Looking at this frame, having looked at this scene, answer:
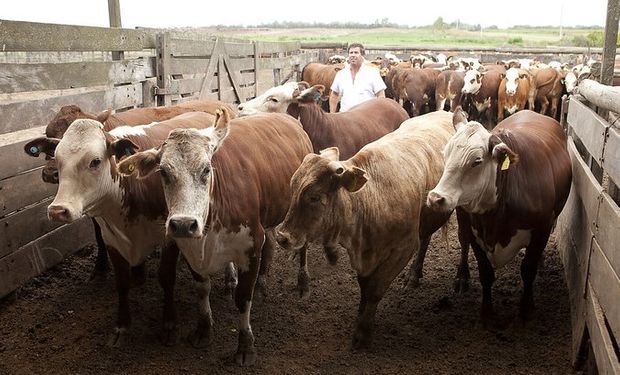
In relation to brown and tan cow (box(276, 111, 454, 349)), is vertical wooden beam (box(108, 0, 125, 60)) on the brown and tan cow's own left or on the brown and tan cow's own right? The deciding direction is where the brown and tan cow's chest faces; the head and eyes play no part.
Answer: on the brown and tan cow's own right

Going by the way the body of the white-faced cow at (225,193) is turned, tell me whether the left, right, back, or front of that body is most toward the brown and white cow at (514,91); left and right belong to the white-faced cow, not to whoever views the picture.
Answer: back

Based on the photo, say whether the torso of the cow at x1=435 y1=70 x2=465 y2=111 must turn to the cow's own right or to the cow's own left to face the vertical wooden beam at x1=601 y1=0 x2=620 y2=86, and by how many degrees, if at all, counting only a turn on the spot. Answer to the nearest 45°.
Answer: approximately 180°

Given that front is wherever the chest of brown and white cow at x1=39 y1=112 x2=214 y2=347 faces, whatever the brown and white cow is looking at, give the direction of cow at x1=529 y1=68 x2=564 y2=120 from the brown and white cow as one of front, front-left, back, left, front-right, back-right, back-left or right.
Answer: back

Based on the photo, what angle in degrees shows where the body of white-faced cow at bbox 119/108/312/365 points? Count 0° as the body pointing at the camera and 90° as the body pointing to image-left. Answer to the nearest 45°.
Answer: approximately 45°
